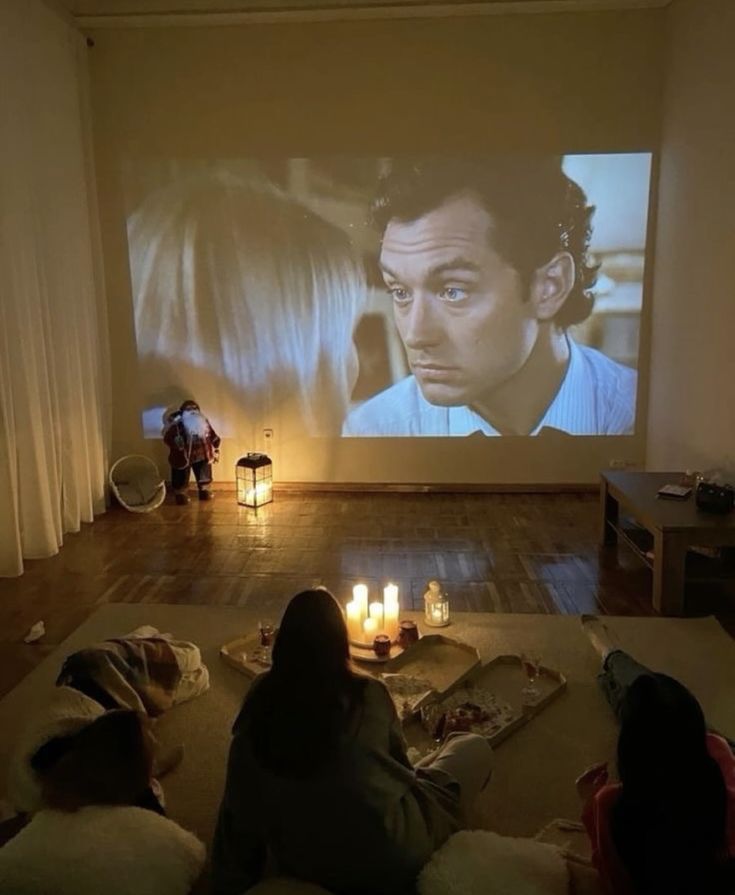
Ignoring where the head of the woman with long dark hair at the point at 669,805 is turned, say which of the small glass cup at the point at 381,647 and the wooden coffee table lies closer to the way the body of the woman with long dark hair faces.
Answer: the wooden coffee table

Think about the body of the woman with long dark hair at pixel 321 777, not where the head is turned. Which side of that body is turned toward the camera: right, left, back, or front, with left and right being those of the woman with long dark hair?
back

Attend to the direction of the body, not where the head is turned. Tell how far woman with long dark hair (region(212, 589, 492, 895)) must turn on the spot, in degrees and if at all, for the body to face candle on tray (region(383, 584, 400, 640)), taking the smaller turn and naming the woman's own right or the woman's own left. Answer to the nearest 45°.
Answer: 0° — they already face it

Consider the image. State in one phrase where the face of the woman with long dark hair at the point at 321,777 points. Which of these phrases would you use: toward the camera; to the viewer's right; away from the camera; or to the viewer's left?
away from the camera

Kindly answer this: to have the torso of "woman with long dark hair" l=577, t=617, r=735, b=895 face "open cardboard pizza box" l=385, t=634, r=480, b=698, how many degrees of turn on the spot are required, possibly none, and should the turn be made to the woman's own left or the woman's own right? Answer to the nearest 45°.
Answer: approximately 45° to the woman's own left

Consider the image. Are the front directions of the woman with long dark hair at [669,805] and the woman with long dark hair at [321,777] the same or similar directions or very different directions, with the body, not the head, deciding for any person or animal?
same or similar directions

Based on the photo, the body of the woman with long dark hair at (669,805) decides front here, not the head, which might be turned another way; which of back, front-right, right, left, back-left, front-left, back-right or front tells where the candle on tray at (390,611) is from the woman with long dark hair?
front-left

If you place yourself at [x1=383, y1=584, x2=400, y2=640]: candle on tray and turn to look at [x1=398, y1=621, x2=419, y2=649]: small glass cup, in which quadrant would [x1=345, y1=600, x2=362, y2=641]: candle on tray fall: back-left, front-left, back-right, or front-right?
back-right

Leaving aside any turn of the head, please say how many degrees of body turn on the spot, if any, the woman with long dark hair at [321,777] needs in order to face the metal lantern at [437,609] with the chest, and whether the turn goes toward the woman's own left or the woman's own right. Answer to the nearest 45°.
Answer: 0° — they already face it

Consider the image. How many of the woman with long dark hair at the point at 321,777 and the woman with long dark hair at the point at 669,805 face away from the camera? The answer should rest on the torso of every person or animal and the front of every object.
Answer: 2

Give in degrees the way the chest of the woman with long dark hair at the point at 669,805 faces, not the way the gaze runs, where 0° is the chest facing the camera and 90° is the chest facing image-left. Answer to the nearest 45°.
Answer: approximately 180°

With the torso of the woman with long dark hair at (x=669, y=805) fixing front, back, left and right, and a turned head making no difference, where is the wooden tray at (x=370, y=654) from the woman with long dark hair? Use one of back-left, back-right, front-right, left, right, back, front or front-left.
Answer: front-left

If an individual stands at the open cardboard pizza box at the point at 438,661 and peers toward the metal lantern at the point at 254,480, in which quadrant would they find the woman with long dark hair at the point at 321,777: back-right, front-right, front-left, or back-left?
back-left
